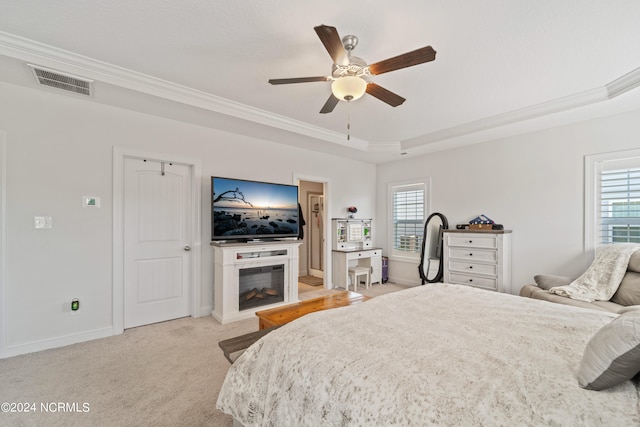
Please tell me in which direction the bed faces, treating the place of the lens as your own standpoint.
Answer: facing away from the viewer and to the left of the viewer

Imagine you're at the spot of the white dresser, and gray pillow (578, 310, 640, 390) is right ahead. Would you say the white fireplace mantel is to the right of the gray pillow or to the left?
right

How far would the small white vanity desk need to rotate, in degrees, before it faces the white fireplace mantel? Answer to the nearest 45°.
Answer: approximately 90° to its right

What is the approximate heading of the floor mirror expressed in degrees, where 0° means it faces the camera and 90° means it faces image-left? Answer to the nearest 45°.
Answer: approximately 45°

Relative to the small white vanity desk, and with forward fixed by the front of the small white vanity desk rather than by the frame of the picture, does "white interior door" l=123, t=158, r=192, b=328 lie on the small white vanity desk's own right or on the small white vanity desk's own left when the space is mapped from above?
on the small white vanity desk's own right

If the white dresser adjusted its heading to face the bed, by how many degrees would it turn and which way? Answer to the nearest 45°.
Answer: approximately 45° to its left

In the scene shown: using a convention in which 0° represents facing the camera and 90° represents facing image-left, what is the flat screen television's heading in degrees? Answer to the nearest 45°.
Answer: approximately 315°

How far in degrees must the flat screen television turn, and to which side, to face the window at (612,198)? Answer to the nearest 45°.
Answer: approximately 45° to its left

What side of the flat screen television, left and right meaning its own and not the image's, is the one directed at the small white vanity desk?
left

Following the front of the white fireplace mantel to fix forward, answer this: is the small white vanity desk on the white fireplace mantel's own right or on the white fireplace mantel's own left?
on the white fireplace mantel's own left
